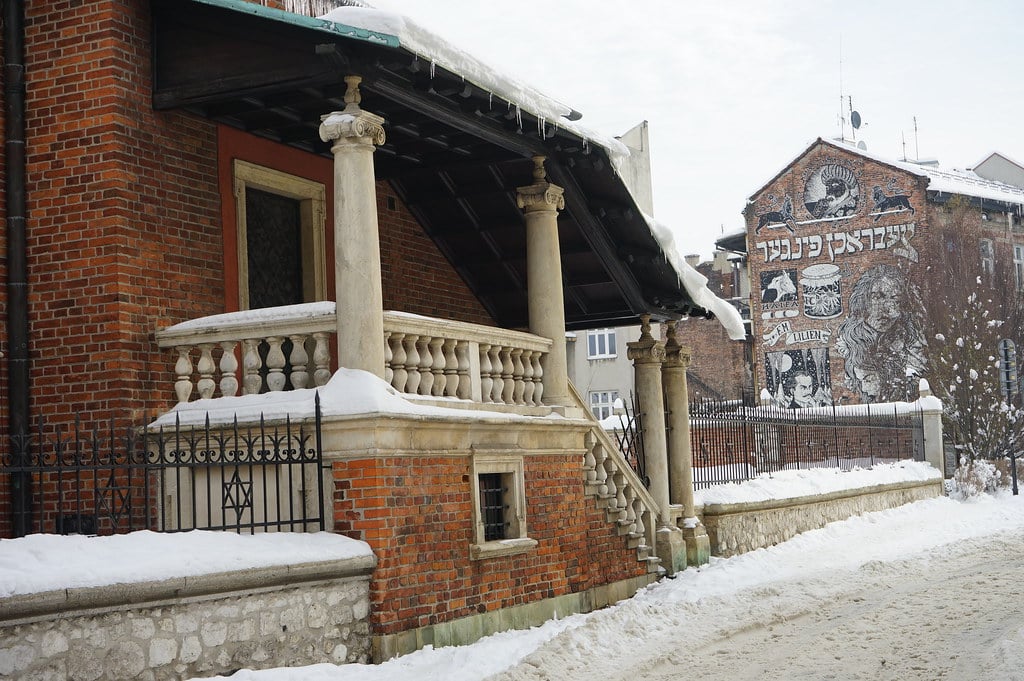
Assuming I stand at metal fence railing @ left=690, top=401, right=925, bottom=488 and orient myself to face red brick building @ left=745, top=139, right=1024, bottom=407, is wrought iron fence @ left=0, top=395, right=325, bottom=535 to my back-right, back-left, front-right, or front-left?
back-left

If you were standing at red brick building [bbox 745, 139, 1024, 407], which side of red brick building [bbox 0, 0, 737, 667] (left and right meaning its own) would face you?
left

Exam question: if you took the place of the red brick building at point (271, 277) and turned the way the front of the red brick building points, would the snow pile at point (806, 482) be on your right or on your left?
on your left

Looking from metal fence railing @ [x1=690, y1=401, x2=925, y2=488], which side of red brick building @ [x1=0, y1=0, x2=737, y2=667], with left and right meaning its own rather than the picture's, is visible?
left

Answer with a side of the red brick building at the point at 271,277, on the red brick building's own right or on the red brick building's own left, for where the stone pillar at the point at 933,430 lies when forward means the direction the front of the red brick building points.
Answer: on the red brick building's own left

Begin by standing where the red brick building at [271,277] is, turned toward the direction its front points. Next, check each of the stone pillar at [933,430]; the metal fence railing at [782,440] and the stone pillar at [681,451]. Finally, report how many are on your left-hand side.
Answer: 3

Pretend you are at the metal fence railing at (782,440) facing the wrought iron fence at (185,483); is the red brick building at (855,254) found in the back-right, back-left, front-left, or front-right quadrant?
back-right

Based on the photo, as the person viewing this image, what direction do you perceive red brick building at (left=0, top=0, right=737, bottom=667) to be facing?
facing the viewer and to the right of the viewer

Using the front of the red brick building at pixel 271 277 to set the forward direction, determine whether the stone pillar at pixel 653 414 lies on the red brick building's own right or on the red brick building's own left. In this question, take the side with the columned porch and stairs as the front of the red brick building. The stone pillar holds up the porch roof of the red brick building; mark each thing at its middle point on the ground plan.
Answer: on the red brick building's own left

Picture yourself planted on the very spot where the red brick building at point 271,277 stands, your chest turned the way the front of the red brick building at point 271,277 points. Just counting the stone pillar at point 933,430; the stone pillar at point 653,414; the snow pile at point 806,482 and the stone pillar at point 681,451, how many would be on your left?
4
